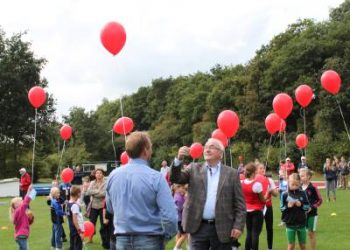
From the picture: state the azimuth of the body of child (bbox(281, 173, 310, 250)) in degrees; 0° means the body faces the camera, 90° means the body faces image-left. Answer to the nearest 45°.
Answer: approximately 0°

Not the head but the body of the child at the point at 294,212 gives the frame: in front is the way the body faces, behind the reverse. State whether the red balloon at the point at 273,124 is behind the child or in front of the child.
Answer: behind

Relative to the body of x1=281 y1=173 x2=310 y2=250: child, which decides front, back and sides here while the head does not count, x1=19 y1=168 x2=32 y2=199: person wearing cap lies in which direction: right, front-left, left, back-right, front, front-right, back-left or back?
back-right

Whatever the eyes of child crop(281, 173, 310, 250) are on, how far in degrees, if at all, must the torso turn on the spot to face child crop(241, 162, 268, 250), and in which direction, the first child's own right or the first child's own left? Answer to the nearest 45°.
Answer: approximately 90° to the first child's own right

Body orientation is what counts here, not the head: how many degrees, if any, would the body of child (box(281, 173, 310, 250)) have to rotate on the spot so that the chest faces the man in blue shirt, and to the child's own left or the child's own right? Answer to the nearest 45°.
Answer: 0° — they already face them

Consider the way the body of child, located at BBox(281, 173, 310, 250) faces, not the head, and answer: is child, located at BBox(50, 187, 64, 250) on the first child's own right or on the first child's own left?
on the first child's own right

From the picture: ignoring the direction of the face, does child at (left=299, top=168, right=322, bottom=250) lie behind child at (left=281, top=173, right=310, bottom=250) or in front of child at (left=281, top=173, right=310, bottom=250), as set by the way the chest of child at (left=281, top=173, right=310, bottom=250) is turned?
behind

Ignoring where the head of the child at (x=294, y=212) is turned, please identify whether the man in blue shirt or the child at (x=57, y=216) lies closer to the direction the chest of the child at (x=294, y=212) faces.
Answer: the man in blue shirt

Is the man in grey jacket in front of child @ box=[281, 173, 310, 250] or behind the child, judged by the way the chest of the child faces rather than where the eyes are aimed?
in front

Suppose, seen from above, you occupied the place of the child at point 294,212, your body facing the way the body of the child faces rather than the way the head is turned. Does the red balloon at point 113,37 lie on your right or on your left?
on your right

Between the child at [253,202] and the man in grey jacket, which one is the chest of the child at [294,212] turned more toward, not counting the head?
the man in grey jacket

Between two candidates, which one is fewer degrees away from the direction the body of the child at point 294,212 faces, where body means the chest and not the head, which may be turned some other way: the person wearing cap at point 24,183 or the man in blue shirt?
the man in blue shirt

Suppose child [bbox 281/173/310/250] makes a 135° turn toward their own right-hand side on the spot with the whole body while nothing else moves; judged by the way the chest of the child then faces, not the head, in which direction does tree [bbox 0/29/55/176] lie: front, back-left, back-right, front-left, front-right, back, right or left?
front
